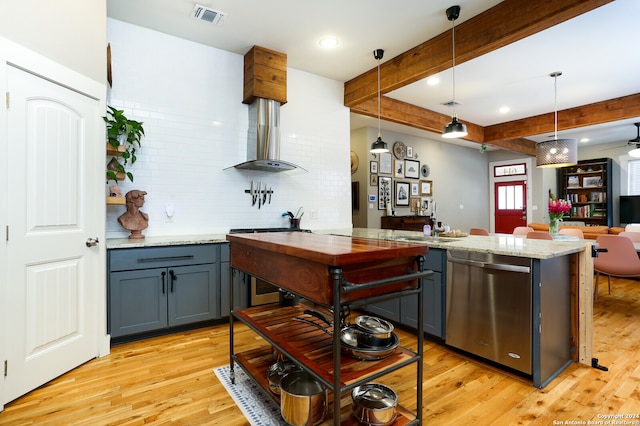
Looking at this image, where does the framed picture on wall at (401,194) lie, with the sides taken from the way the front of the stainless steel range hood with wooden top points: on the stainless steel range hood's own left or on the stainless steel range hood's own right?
on the stainless steel range hood's own left

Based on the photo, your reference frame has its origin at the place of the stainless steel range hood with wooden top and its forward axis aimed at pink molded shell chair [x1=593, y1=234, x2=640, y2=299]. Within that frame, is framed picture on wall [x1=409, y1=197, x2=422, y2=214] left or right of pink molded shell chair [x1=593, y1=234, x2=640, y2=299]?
left

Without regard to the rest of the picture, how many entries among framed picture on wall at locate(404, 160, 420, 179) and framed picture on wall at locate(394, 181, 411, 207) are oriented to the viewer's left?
0

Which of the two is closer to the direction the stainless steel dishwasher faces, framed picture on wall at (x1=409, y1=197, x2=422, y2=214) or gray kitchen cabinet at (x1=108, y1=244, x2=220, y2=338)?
the gray kitchen cabinet

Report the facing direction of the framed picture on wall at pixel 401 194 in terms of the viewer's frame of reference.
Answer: facing the viewer and to the right of the viewer

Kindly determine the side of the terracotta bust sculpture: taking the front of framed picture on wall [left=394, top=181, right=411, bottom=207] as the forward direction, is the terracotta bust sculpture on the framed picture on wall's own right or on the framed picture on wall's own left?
on the framed picture on wall's own right

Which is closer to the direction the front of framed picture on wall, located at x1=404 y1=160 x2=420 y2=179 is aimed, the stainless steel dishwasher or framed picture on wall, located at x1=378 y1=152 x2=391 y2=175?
the stainless steel dishwasher

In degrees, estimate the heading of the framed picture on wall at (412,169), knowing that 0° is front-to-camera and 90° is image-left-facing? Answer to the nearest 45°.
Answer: approximately 315°

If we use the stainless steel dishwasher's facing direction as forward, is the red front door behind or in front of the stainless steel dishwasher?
behind

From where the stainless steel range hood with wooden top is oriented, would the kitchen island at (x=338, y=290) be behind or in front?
in front

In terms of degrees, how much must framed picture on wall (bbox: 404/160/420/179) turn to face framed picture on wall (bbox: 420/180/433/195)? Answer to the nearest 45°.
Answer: approximately 90° to its left
